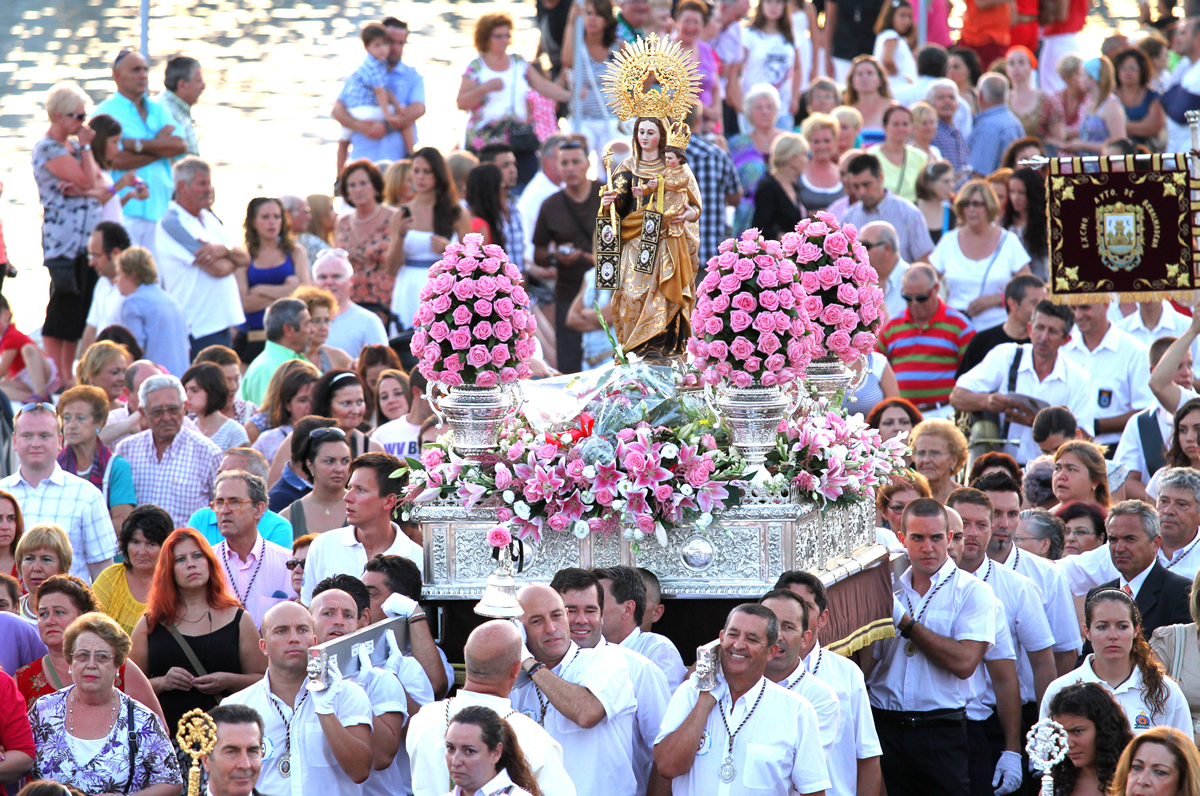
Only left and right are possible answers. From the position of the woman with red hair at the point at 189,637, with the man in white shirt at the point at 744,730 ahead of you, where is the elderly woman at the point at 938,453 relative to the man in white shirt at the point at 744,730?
left

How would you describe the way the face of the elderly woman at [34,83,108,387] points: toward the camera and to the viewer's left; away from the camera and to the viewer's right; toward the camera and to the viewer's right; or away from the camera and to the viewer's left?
toward the camera and to the viewer's right

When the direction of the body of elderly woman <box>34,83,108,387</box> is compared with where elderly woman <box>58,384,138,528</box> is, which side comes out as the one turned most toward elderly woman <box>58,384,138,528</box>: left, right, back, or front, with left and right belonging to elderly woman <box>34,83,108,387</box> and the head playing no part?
right

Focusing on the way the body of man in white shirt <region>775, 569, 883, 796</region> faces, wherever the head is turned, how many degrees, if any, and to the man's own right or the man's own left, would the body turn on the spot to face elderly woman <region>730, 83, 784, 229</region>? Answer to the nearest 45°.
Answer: approximately 135° to the man's own right

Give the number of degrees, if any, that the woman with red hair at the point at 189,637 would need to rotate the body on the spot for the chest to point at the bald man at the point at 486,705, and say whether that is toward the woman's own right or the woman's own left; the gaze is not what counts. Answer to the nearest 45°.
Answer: approximately 45° to the woman's own left

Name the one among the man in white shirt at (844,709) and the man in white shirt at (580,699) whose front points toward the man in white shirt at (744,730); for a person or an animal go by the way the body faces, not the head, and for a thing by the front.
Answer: the man in white shirt at (844,709)

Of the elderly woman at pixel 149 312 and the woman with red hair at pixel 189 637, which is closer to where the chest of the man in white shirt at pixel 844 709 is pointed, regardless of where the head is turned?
the woman with red hair

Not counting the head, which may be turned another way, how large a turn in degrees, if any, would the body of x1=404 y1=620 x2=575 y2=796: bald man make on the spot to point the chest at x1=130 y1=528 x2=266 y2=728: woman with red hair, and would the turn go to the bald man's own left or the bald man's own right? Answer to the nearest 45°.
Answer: approximately 45° to the bald man's own left

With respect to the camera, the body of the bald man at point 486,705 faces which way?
away from the camera

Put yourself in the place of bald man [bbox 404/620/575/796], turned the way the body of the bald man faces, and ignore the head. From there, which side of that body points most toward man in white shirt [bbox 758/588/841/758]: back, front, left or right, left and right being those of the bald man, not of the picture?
right

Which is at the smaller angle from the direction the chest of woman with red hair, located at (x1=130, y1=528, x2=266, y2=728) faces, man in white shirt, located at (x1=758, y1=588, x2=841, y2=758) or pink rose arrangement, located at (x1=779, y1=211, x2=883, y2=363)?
the man in white shirt

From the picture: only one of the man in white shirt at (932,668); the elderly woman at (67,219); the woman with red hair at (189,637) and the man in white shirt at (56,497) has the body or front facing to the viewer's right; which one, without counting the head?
the elderly woman
